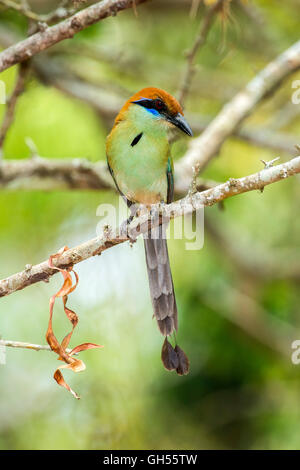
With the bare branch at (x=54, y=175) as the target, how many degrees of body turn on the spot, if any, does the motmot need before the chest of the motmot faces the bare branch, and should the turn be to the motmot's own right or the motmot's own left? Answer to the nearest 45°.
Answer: approximately 135° to the motmot's own right

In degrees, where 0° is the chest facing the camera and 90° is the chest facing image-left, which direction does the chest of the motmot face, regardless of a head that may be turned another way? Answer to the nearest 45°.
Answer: approximately 0°
